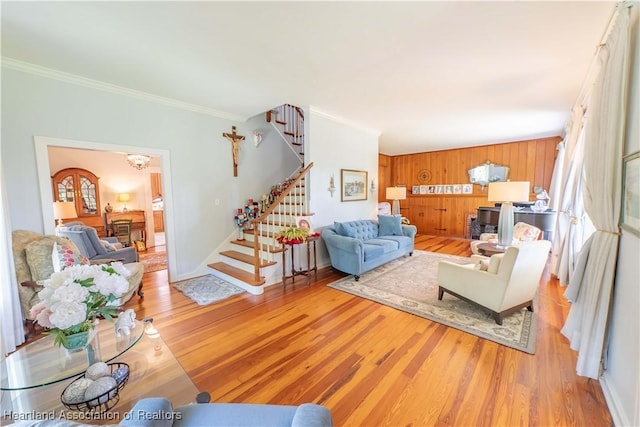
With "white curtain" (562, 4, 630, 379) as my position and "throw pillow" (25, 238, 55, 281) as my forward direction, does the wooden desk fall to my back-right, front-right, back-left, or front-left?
front-right

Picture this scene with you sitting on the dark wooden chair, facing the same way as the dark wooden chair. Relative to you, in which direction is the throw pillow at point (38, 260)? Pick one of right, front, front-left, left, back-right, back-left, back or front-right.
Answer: back

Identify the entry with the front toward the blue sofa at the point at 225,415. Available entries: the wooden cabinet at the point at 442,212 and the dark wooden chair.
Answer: the wooden cabinet

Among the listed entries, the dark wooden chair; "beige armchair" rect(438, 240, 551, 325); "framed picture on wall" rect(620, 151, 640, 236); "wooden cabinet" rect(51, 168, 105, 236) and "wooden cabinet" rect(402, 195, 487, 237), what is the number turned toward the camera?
2

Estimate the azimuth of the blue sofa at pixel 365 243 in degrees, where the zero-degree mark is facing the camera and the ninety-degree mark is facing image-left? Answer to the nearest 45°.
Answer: approximately 315°

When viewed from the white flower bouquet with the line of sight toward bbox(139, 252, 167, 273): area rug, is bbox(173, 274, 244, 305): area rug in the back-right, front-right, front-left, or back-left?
front-right

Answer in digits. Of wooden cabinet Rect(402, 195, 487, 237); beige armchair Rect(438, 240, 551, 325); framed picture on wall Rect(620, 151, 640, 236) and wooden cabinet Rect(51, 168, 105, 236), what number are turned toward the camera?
2

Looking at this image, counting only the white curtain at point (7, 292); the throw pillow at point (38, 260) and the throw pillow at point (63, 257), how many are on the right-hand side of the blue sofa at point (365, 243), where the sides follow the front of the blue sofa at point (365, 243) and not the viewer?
3

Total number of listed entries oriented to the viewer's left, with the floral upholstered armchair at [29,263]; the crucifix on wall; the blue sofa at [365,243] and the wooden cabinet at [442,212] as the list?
0

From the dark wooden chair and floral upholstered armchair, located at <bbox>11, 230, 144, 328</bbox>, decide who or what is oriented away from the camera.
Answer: the dark wooden chair

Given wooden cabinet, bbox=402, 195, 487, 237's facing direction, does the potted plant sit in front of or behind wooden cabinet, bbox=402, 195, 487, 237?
in front

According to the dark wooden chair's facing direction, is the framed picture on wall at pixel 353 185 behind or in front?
behind

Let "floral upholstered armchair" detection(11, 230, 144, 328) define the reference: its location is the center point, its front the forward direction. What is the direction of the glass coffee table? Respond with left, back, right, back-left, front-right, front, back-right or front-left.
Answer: front-right

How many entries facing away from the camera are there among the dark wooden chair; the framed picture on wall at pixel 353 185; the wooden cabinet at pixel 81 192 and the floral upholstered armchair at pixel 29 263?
1

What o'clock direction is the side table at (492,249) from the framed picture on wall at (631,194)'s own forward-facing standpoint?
The side table is roughly at 2 o'clock from the framed picture on wall.

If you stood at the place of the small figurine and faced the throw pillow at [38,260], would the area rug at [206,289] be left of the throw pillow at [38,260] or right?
right

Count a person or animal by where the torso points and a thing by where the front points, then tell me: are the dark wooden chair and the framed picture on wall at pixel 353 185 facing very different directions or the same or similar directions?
very different directions

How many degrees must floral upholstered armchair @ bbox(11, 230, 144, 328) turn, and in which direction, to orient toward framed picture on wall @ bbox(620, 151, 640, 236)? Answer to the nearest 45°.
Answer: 0° — it already faces it

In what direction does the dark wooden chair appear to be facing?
away from the camera

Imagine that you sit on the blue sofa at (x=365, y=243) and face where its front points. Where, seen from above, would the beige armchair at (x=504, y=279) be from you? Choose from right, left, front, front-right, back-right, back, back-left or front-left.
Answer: front

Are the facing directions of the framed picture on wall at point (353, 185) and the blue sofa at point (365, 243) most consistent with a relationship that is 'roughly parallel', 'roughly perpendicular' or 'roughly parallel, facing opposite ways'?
roughly parallel
